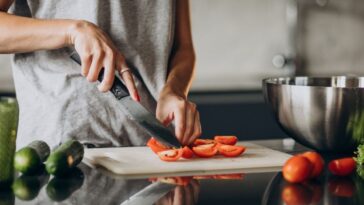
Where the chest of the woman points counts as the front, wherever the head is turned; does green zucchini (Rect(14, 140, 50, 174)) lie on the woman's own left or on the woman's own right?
on the woman's own right

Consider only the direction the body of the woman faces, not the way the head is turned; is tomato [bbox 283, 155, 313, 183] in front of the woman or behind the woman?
in front

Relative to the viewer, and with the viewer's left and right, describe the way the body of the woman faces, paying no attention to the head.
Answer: facing the viewer and to the right of the viewer

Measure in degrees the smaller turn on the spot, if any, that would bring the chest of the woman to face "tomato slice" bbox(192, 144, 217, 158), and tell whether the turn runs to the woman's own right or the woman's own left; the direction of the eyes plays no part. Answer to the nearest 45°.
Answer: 0° — they already face it

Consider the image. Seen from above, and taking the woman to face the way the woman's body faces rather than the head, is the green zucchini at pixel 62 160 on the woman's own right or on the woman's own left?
on the woman's own right

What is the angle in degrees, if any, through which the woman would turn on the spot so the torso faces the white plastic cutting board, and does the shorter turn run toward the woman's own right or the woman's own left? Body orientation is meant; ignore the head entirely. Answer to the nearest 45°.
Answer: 0° — they already face it

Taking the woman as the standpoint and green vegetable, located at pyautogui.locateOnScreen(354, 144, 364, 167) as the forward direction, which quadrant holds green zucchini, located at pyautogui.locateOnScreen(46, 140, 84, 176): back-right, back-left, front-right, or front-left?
front-right
